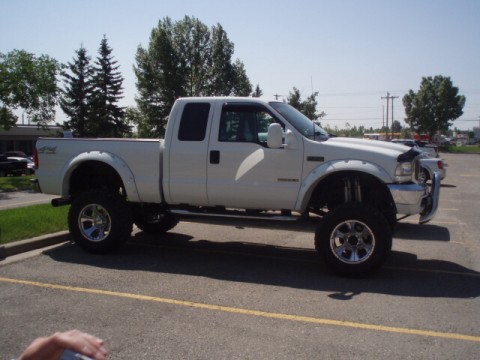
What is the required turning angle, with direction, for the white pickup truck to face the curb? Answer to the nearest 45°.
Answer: approximately 180°

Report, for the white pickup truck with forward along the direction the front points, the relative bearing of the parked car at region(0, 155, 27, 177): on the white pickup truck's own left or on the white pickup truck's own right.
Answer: on the white pickup truck's own left

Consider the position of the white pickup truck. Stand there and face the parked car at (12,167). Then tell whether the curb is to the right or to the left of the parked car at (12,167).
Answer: left

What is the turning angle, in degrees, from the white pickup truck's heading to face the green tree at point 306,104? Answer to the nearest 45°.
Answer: approximately 90° to its left

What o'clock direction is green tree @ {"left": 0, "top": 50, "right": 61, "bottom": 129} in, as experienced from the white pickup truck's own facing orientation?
The green tree is roughly at 8 o'clock from the white pickup truck.

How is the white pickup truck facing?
to the viewer's right
